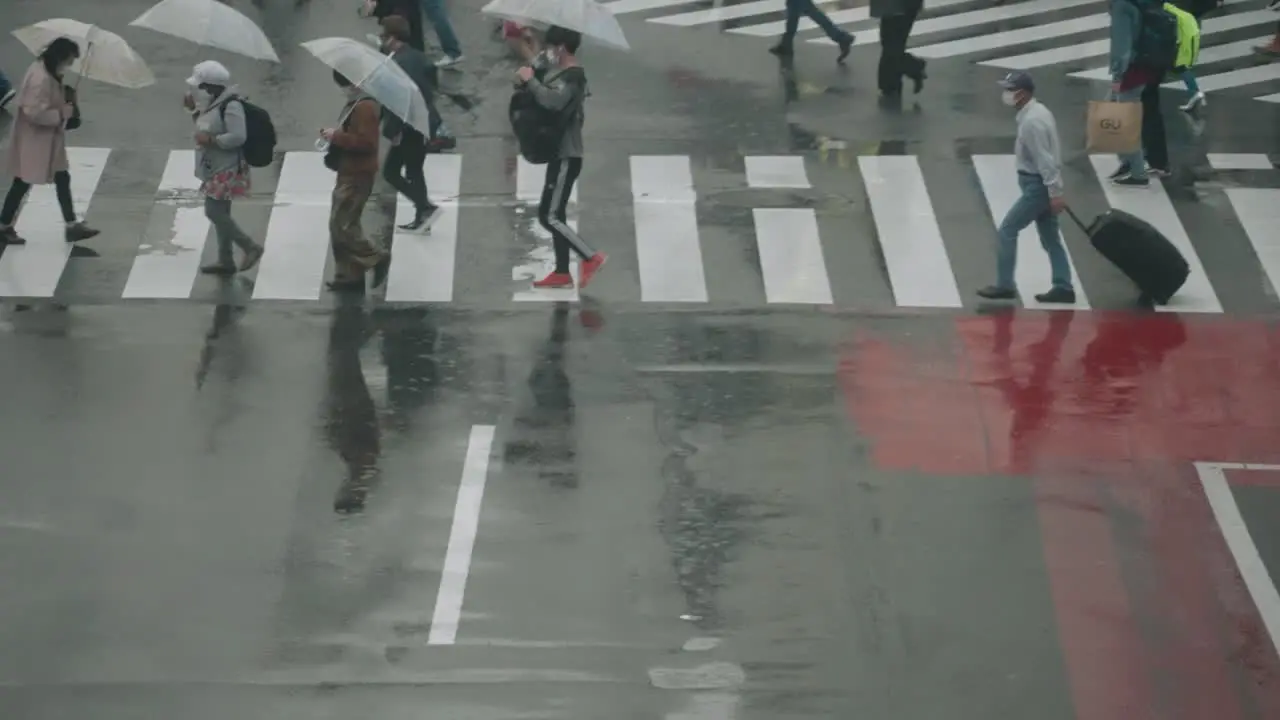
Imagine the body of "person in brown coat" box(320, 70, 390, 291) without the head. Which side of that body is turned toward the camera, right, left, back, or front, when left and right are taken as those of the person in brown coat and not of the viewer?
left

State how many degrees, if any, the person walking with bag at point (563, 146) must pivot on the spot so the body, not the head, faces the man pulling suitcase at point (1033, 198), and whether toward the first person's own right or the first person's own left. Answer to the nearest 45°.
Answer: approximately 180°

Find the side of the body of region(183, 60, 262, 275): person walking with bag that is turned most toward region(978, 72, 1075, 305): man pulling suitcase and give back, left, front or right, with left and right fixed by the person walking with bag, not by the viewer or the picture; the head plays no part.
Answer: back

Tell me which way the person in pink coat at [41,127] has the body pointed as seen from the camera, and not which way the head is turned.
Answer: to the viewer's right

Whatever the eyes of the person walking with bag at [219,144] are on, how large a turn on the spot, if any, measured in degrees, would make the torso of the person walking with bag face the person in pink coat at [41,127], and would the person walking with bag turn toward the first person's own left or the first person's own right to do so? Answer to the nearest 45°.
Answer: approximately 45° to the first person's own right

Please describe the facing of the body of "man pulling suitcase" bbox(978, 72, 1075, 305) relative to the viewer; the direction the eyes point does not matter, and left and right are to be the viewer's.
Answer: facing to the left of the viewer

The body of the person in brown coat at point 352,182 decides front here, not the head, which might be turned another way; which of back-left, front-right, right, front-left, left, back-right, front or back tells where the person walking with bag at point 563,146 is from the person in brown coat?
back

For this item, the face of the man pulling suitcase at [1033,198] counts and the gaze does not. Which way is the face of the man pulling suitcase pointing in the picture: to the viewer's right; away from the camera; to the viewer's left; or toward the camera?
to the viewer's left

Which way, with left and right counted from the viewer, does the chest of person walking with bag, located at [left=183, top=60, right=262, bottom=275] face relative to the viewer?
facing to the left of the viewer
